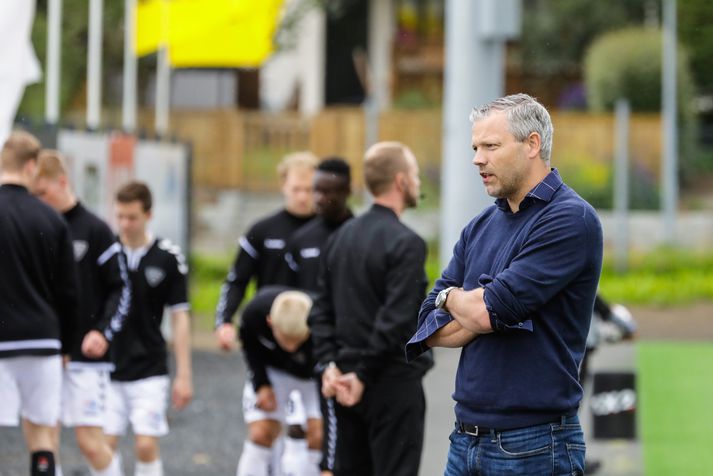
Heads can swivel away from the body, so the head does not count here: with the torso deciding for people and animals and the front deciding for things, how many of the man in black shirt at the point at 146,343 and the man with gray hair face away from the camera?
0

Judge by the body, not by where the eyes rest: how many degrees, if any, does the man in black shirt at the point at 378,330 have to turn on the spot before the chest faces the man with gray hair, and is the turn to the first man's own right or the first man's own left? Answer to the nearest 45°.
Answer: approximately 135° to the first man's own right

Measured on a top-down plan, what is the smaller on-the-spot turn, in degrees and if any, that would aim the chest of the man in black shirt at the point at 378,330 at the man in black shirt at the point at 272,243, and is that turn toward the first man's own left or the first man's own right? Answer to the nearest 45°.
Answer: approximately 45° to the first man's own left

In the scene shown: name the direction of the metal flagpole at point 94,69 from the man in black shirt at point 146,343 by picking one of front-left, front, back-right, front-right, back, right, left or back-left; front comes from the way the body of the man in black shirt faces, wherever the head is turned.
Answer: back-right

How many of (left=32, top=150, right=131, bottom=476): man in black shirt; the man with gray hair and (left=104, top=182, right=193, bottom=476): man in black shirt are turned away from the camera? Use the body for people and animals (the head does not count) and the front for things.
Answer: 0

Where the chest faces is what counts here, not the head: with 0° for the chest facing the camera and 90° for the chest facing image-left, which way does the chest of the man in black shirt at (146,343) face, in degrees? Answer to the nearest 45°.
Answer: approximately 45°
